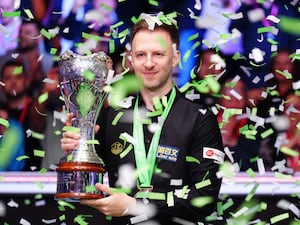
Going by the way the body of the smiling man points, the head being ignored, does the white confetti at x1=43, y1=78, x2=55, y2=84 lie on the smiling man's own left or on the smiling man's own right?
on the smiling man's own right

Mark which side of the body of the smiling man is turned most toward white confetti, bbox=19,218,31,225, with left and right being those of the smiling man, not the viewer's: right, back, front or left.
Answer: right

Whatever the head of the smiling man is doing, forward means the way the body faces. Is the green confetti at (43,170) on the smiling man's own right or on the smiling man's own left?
on the smiling man's own right

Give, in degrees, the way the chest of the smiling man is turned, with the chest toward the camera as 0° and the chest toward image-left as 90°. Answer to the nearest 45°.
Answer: approximately 45°
